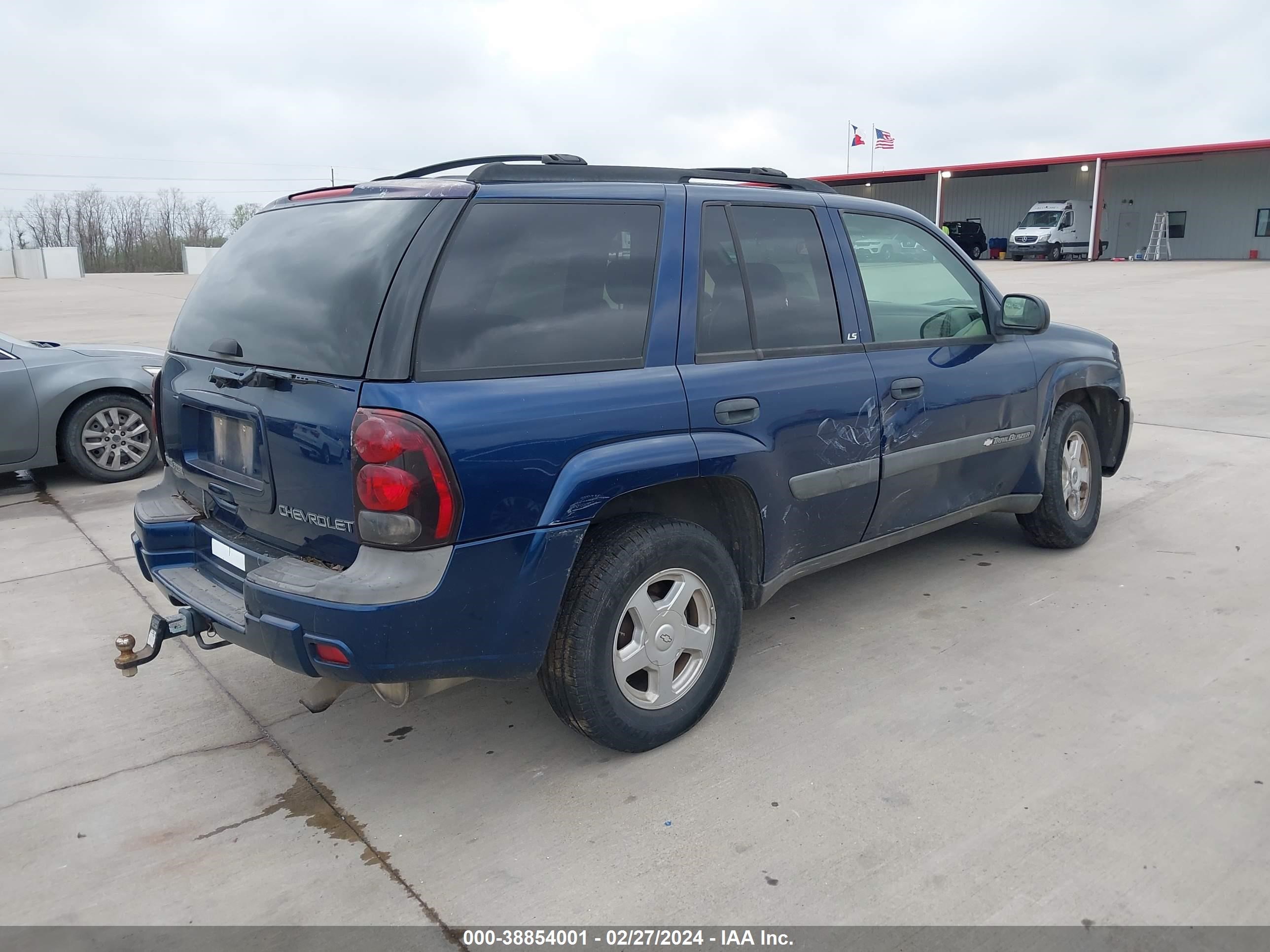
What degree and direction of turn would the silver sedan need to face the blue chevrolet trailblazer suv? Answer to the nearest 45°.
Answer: approximately 90° to its right

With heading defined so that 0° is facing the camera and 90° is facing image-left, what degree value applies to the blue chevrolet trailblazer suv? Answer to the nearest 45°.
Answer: approximately 225°

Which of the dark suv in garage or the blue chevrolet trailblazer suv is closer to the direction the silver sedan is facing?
the dark suv in garage

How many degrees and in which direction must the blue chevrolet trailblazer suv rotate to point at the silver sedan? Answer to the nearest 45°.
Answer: approximately 90° to its left

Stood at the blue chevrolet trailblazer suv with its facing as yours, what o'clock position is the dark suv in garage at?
The dark suv in garage is roughly at 11 o'clock from the blue chevrolet trailblazer suv.

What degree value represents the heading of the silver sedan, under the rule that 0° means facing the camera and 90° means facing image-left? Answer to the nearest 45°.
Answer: approximately 270°

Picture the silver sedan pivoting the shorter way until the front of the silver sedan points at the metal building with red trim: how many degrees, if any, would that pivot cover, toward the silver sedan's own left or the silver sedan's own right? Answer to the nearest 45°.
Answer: approximately 45° to the silver sedan's own left

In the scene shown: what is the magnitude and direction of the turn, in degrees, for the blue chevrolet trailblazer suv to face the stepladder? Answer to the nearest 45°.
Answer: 0° — it already faces it
